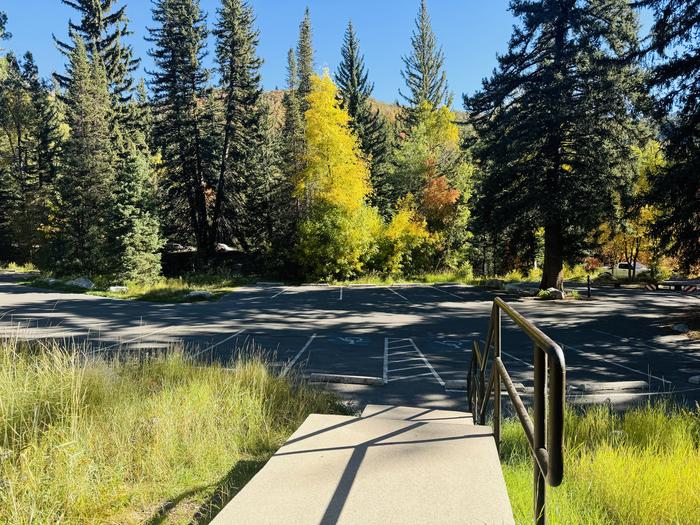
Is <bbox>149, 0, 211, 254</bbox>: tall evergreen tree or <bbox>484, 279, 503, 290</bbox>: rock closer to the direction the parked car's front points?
the tall evergreen tree

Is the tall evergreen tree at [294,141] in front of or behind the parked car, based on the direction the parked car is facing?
in front

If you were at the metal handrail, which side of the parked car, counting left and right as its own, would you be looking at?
left

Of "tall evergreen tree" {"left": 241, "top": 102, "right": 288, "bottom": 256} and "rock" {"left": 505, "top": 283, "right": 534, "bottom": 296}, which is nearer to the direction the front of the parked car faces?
the tall evergreen tree

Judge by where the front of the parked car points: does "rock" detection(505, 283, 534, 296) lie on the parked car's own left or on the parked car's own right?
on the parked car's own left

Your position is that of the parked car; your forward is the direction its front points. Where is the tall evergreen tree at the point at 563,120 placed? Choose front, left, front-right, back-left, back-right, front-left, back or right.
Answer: left

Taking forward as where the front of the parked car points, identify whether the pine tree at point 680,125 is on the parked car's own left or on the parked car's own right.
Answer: on the parked car's own left

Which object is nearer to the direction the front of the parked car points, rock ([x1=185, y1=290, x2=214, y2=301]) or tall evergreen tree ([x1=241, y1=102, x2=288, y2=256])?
the tall evergreen tree

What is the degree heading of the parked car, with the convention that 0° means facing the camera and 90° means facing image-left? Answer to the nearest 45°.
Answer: approximately 90°

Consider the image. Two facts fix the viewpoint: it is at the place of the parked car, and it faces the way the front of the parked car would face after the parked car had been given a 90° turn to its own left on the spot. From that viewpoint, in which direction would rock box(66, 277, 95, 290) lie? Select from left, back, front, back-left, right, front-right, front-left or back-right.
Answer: front-right

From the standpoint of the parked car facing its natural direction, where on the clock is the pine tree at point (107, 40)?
The pine tree is roughly at 11 o'clock from the parked car.

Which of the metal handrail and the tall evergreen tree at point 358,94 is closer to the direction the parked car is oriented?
the tall evergreen tree

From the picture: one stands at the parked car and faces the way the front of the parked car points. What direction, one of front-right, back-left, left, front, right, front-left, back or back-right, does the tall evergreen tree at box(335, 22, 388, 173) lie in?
front

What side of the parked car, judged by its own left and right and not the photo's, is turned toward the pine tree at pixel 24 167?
front
